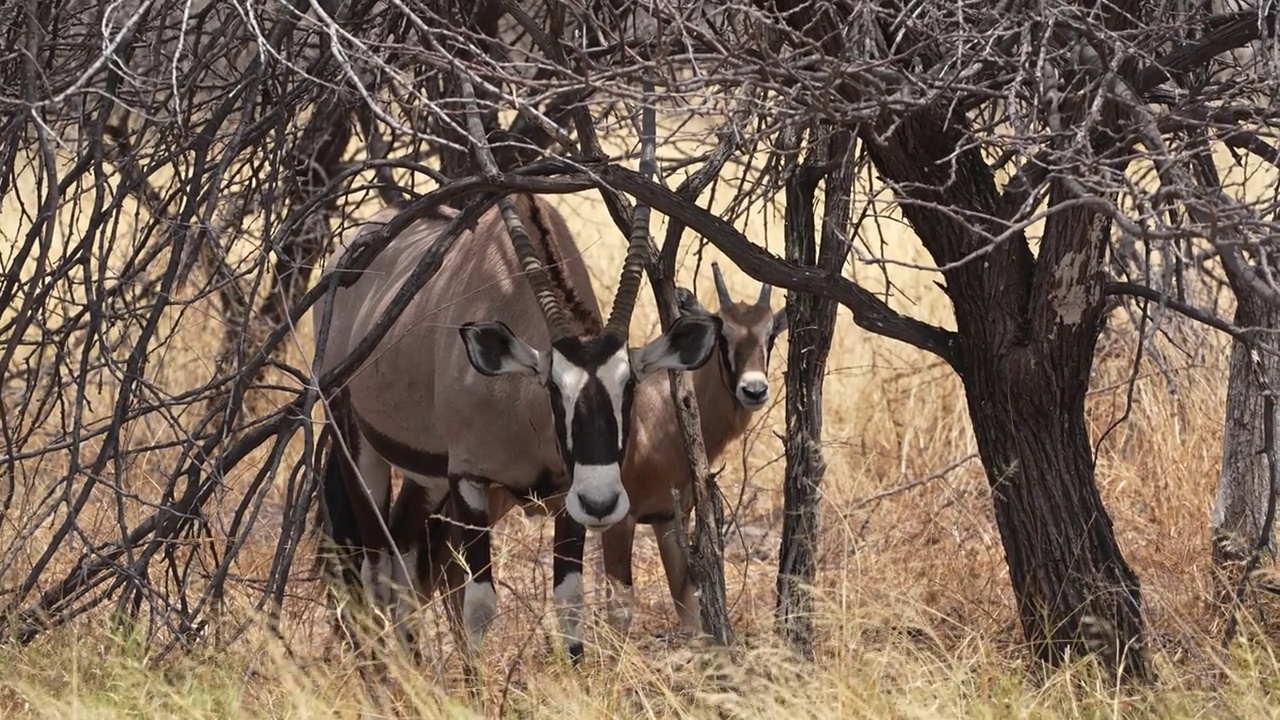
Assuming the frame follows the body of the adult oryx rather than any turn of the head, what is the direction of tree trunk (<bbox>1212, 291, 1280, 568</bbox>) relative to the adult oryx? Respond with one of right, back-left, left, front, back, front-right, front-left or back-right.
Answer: front-left

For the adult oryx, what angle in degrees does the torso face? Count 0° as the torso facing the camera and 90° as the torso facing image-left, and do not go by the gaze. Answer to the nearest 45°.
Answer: approximately 315°
